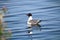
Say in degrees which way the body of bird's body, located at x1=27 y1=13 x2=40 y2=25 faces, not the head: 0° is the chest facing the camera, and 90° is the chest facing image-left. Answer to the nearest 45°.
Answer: approximately 90°
